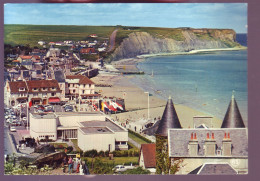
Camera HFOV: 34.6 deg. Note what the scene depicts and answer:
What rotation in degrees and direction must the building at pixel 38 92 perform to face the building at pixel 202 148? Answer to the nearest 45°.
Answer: approximately 45° to its left

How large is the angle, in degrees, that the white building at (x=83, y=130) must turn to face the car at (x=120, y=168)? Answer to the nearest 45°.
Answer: approximately 45° to its left

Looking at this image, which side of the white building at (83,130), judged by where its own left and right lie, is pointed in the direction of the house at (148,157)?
left

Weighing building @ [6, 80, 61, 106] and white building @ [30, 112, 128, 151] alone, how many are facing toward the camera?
2

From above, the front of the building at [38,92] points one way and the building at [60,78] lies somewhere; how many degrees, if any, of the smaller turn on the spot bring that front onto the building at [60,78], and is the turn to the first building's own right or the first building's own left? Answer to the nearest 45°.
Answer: approximately 90° to the first building's own left

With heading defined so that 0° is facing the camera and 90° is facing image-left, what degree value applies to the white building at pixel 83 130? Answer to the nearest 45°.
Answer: approximately 0°
